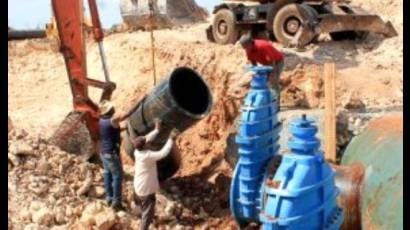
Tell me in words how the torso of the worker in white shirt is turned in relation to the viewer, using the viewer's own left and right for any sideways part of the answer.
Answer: facing away from the viewer and to the right of the viewer

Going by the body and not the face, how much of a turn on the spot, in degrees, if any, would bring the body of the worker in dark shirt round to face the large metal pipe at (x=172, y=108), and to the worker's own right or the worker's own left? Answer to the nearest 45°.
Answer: approximately 45° to the worker's own right

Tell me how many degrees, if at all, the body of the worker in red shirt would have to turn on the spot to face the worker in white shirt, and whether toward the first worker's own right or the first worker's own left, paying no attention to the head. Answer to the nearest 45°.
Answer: approximately 45° to the first worker's own left

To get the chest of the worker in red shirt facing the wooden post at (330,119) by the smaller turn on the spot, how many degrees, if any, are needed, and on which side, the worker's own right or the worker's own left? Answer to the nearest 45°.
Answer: approximately 135° to the worker's own left

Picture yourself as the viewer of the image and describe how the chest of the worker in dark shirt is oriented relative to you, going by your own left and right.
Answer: facing away from the viewer and to the right of the viewer

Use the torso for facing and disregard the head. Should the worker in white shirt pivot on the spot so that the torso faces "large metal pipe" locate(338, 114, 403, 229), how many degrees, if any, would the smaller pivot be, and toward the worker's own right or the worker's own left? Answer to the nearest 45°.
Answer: approximately 90° to the worker's own right

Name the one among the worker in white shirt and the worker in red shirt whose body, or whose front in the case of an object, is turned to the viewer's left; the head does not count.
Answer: the worker in red shirt

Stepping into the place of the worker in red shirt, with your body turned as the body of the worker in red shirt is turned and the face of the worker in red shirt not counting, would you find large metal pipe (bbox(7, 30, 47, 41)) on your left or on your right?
on your right
